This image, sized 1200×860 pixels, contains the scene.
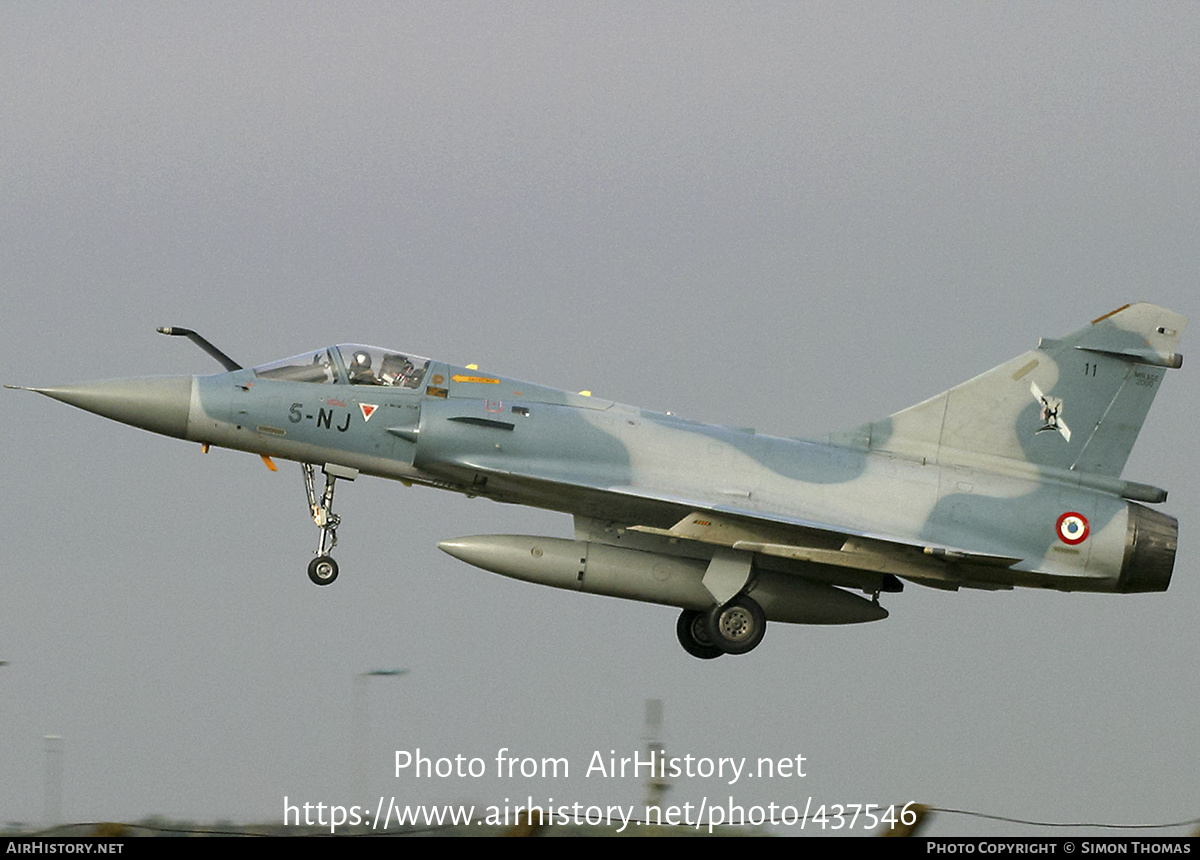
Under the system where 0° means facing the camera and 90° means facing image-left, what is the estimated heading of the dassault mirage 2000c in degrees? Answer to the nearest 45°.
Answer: approximately 90°
